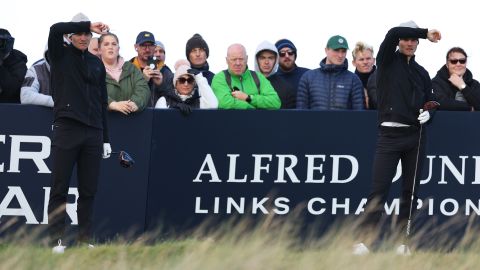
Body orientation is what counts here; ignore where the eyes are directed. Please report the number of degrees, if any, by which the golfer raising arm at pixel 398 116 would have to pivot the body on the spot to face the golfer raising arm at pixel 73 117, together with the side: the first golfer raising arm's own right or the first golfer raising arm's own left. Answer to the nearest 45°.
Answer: approximately 90° to the first golfer raising arm's own right

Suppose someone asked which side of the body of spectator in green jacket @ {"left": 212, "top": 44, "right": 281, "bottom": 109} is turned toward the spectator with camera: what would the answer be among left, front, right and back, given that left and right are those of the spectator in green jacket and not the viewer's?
right

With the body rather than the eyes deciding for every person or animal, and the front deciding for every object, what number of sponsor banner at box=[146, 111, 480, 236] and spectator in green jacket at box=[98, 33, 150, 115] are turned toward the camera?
2

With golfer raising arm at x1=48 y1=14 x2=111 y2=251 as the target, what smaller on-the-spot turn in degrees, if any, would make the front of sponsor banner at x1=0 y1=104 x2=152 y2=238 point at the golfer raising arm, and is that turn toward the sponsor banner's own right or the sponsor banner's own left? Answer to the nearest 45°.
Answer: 0° — it already faces them

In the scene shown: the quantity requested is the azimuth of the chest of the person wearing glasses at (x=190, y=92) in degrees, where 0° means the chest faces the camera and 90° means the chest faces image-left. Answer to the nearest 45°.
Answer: approximately 0°

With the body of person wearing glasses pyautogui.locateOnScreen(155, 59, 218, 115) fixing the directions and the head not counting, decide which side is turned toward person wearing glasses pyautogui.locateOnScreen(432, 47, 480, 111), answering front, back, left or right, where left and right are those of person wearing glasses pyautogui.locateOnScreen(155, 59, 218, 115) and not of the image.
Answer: left

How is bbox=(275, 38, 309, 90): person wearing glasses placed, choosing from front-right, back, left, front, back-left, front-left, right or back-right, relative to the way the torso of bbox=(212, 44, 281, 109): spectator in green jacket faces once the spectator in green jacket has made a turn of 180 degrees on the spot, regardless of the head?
front-right
